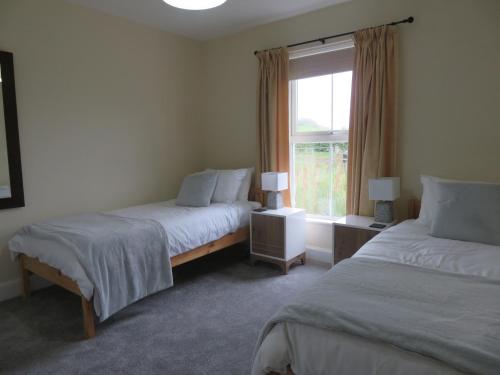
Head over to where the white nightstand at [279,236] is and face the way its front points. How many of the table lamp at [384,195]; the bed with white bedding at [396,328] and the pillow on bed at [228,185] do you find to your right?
1

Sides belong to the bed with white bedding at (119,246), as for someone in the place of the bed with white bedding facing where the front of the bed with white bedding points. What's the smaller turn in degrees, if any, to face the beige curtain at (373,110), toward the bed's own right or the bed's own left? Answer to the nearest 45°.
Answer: approximately 135° to the bed's own left

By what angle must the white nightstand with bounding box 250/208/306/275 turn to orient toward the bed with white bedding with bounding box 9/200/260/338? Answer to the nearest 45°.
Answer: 0° — it already faces it

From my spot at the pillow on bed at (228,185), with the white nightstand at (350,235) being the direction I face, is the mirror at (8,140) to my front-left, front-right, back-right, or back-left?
back-right

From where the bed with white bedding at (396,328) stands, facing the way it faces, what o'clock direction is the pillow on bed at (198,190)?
The pillow on bed is roughly at 3 o'clock from the bed with white bedding.

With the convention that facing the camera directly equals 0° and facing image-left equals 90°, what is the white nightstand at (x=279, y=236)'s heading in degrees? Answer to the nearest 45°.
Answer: approximately 45°

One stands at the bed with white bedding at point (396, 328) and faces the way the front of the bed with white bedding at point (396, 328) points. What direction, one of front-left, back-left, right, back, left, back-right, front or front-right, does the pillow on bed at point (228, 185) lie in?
right

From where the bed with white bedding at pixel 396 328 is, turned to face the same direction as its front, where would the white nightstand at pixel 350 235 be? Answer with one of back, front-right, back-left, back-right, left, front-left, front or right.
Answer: back-right

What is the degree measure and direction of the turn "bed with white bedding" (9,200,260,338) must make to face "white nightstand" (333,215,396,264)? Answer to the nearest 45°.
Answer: approximately 135° to its left

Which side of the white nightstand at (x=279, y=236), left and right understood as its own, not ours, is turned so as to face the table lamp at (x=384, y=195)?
left

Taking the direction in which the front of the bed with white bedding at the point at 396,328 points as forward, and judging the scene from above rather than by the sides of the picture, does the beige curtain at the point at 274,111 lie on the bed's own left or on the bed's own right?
on the bed's own right

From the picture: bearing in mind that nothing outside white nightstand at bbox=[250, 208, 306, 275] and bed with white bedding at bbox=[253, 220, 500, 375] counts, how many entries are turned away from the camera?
0

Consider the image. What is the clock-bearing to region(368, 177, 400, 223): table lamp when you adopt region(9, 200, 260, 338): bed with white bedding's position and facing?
The table lamp is roughly at 8 o'clock from the bed with white bedding.

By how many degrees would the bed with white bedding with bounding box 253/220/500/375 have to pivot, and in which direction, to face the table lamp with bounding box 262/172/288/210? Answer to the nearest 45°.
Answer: approximately 90° to its right

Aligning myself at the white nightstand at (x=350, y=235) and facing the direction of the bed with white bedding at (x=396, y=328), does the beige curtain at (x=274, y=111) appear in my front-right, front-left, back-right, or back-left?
back-right

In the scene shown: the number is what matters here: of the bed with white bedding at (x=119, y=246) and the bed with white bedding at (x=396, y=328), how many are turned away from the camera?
0
